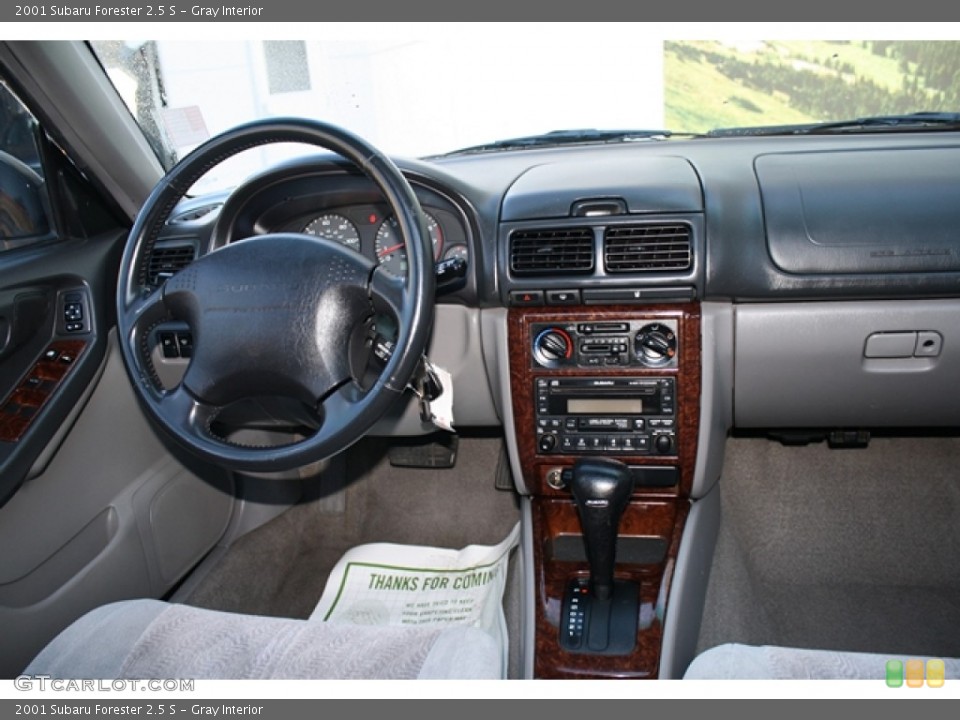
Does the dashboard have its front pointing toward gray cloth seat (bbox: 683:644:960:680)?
yes

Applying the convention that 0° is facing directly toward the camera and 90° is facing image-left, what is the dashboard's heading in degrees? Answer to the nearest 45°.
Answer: approximately 0°
